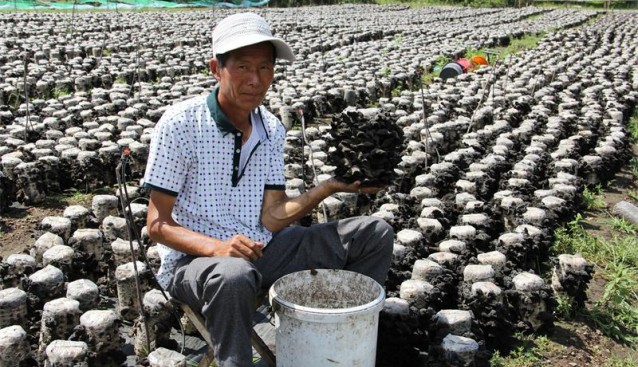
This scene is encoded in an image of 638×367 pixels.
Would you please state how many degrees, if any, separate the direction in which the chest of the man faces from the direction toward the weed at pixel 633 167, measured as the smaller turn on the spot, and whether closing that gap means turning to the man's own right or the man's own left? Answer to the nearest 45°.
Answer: approximately 90° to the man's own left

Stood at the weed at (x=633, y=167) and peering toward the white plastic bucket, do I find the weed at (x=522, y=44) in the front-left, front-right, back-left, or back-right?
back-right

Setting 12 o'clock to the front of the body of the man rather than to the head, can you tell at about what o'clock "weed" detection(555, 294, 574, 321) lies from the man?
The weed is roughly at 10 o'clock from the man.

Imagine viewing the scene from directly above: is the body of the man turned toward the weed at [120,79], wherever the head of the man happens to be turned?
no

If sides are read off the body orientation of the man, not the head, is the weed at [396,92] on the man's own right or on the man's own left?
on the man's own left

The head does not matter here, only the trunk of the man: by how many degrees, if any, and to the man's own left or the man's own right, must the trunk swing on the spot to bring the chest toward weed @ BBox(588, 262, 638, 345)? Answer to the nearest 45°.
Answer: approximately 45° to the man's own left

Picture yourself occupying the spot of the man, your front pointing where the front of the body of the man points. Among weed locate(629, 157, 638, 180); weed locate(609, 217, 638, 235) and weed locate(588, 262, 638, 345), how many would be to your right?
0

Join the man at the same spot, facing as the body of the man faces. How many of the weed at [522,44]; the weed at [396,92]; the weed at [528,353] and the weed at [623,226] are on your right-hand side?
0

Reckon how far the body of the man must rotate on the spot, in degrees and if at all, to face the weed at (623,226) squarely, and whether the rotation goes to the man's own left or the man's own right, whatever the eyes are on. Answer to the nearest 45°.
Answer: approximately 90° to the man's own left

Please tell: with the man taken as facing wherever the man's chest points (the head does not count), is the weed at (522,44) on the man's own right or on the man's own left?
on the man's own left

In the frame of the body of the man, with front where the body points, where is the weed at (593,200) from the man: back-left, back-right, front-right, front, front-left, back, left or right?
left

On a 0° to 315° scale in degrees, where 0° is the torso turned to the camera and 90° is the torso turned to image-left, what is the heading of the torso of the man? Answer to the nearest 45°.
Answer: approximately 315°

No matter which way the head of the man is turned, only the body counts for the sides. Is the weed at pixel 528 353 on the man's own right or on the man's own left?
on the man's own left

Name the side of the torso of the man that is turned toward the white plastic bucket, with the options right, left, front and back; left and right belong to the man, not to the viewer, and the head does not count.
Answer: front

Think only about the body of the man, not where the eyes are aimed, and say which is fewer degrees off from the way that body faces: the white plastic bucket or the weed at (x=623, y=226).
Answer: the white plastic bucket
